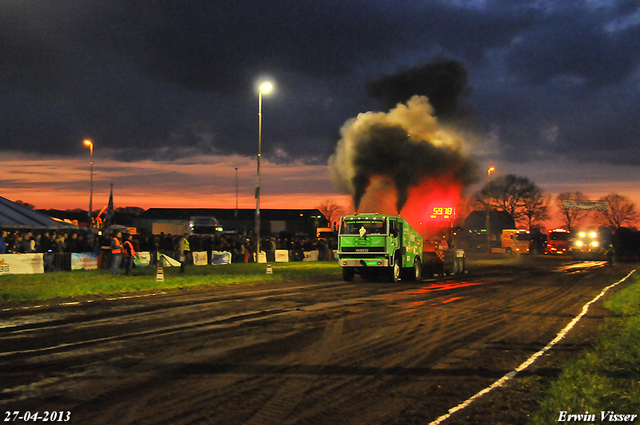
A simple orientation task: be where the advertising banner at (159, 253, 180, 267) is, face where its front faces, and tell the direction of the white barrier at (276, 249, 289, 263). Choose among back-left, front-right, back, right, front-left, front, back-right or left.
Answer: left

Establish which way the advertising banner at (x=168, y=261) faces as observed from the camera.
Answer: facing the viewer and to the right of the viewer

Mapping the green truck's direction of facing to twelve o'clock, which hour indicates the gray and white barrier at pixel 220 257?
The gray and white barrier is roughly at 3 o'clock from the green truck.

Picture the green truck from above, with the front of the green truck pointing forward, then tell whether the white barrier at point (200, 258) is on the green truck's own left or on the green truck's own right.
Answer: on the green truck's own right

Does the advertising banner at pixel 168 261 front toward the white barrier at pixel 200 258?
no

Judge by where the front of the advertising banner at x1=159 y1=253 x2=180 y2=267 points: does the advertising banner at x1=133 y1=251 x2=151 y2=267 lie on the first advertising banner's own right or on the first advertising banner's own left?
on the first advertising banner's own right

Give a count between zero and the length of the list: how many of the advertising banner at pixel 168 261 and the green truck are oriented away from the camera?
0

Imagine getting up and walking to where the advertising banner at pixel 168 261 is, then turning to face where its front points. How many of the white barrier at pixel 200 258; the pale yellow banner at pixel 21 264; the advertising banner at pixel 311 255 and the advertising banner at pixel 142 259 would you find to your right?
2

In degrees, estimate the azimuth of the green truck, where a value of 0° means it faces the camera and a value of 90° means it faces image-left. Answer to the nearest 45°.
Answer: approximately 45°

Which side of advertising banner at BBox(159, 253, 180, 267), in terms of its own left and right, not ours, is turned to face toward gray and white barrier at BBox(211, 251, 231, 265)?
left

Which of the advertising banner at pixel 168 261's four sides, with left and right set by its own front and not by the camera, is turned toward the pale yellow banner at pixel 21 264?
right

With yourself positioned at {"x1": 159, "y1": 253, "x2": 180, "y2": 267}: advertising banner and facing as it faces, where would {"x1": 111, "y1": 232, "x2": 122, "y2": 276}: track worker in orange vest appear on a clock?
The track worker in orange vest is roughly at 2 o'clock from the advertising banner.
